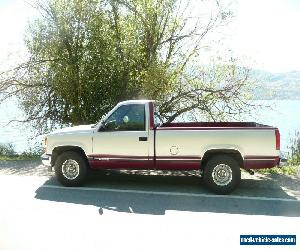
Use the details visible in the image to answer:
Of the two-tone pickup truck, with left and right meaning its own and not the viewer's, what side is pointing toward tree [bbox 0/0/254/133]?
right

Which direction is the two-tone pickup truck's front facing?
to the viewer's left
